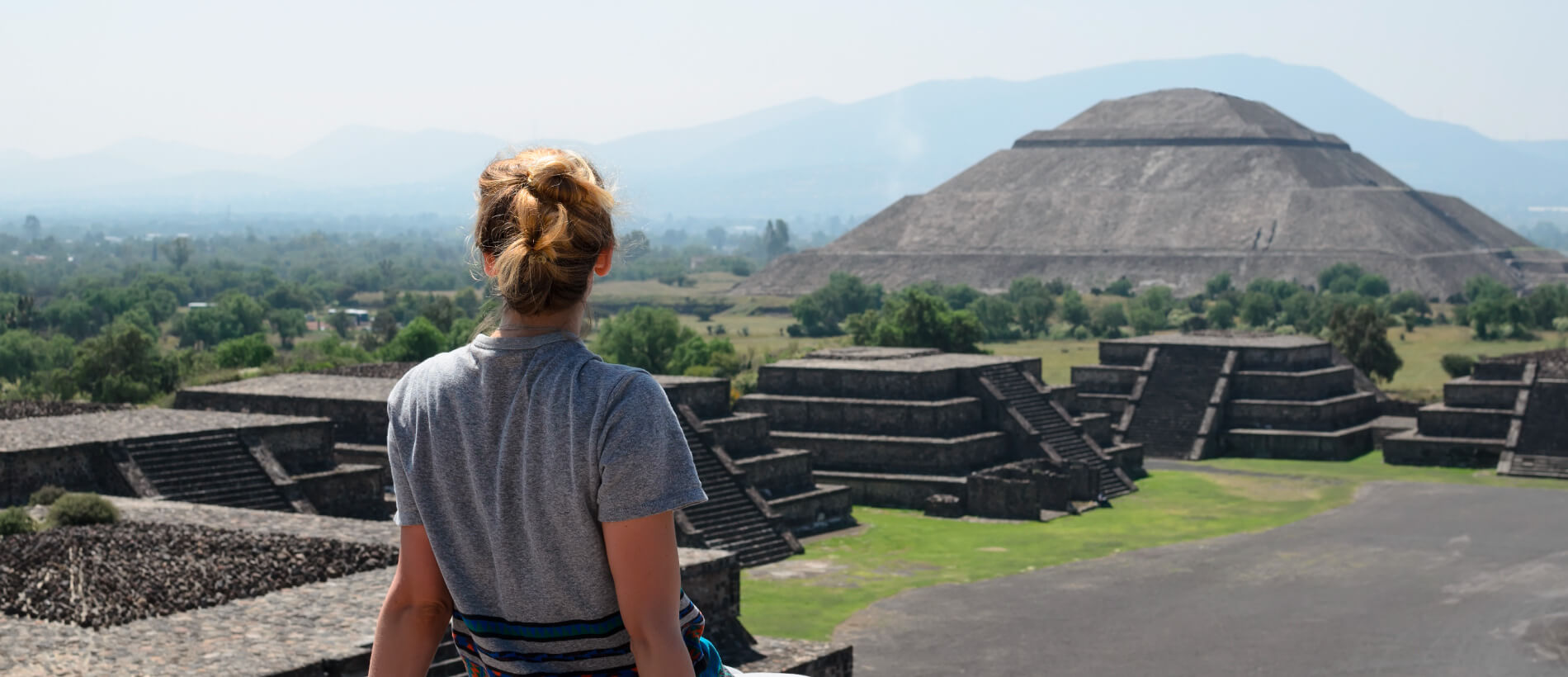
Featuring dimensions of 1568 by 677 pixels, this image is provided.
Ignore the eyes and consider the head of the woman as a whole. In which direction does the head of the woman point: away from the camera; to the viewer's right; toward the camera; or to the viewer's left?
away from the camera

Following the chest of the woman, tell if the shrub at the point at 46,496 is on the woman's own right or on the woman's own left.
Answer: on the woman's own left

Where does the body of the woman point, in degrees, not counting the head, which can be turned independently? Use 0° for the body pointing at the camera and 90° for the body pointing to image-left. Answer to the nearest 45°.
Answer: approximately 225°

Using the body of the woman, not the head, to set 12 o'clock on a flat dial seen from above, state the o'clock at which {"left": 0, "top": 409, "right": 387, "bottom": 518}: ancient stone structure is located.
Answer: The ancient stone structure is roughly at 10 o'clock from the woman.

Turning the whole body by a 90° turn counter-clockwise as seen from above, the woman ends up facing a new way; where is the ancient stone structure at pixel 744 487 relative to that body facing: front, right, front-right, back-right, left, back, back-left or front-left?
front-right

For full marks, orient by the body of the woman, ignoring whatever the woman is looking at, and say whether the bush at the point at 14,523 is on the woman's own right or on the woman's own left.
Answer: on the woman's own left

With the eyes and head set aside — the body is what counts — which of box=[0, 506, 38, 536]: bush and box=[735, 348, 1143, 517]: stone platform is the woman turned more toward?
the stone platform
